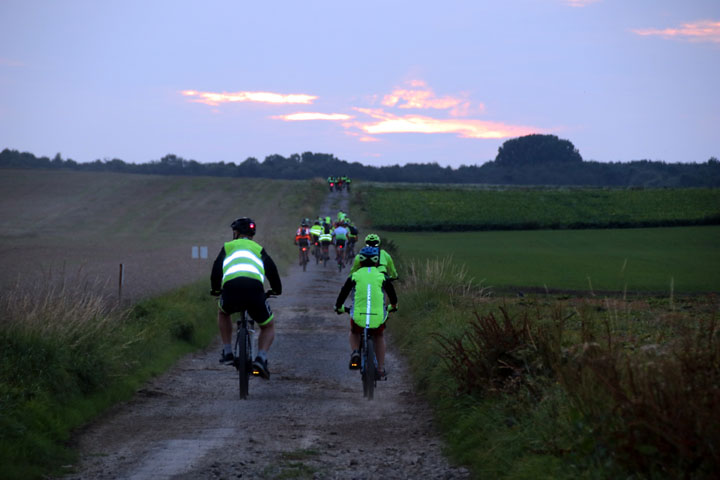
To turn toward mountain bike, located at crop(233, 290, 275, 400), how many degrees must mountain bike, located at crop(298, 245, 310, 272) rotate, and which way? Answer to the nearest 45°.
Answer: approximately 180°

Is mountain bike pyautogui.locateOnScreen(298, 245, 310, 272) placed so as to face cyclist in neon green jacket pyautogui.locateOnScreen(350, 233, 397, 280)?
no

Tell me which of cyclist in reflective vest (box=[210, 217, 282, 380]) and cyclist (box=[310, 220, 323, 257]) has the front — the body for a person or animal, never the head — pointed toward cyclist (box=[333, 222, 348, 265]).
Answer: the cyclist in reflective vest

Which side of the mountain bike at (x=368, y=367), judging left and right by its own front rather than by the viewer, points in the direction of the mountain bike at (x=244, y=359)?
left

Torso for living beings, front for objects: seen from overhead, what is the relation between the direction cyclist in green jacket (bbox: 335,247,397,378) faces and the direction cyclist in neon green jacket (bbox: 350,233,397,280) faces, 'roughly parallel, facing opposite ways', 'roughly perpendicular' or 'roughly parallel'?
roughly parallel

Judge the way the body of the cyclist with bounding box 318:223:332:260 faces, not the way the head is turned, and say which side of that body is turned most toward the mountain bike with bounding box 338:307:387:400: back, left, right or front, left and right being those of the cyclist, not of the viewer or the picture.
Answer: back

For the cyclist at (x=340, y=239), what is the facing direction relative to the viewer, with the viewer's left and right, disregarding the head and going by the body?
facing away from the viewer

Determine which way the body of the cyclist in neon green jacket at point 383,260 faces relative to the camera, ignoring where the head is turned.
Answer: away from the camera

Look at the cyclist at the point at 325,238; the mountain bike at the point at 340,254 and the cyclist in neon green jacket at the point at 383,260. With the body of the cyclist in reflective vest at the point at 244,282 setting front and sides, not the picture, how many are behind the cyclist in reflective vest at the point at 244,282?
0

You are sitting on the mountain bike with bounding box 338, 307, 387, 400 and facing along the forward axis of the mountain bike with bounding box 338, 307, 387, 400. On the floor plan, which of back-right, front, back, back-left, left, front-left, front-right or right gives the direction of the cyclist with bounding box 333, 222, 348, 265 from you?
front

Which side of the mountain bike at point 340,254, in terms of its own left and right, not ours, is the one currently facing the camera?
back

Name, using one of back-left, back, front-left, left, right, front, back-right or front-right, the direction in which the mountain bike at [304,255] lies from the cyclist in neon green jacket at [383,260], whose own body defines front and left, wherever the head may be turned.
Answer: front

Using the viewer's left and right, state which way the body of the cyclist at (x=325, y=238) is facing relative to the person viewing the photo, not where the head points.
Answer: facing away from the viewer

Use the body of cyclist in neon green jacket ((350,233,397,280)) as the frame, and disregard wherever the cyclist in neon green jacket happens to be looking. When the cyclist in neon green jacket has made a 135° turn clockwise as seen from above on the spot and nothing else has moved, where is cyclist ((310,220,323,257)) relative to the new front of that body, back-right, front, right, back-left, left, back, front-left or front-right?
back-left

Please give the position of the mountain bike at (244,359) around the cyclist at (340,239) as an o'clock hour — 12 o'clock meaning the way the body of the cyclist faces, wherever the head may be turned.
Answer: The mountain bike is roughly at 6 o'clock from the cyclist.

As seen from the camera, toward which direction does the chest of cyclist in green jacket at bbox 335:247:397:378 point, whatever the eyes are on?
away from the camera

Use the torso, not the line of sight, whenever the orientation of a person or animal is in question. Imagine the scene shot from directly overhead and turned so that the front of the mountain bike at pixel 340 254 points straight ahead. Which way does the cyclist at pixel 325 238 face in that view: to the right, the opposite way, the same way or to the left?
the same way

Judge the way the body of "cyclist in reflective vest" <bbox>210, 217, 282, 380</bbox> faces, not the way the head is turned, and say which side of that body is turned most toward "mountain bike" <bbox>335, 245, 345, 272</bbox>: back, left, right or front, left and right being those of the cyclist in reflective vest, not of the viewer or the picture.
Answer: front

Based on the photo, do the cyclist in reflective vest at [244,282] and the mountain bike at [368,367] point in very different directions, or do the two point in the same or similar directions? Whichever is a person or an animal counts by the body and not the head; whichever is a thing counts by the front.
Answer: same or similar directions

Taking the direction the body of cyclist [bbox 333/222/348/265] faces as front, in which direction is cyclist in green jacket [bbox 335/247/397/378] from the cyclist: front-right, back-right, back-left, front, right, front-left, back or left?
back

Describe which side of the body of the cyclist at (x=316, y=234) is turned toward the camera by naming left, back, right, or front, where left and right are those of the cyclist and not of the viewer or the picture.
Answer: back

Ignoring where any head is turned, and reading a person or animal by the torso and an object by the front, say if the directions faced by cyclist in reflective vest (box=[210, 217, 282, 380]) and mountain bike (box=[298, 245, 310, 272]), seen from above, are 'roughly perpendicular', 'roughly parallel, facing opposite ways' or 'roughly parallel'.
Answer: roughly parallel
